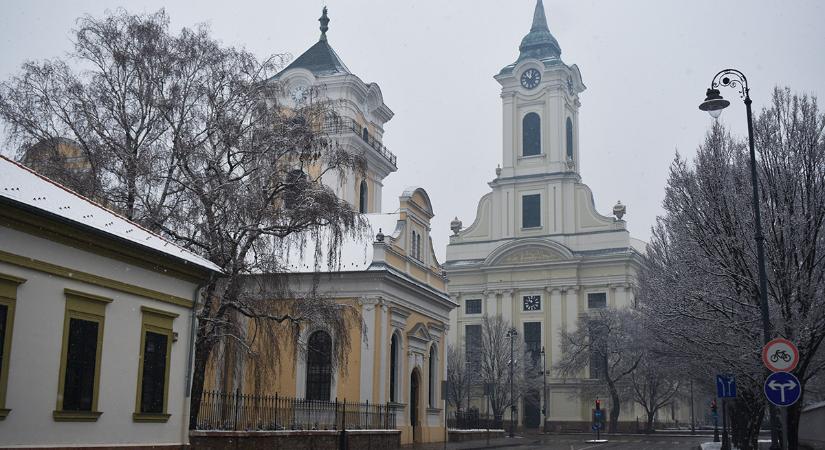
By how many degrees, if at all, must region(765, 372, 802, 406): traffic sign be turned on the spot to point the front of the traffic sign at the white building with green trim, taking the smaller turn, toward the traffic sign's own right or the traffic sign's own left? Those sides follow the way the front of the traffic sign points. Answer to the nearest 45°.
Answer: approximately 90° to the traffic sign's own right

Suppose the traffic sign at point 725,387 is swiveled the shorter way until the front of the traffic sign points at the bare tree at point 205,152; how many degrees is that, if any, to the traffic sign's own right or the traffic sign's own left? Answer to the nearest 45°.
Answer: approximately 90° to the traffic sign's own right

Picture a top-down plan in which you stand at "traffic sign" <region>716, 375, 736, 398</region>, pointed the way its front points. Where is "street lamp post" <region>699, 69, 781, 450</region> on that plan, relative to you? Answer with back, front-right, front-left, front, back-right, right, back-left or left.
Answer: front

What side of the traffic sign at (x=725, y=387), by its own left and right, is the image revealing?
front

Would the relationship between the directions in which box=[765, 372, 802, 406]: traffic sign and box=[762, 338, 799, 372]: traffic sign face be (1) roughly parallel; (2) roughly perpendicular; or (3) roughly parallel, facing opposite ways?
roughly parallel

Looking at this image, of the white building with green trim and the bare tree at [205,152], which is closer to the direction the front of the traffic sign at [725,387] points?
the white building with green trim

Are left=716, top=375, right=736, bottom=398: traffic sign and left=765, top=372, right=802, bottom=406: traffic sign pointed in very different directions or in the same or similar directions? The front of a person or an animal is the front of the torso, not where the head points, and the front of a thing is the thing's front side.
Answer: same or similar directions

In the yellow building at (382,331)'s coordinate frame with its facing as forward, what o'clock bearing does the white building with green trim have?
The white building with green trim is roughly at 2 o'clock from the yellow building.

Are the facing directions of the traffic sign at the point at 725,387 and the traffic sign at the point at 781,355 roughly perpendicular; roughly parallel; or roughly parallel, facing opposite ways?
roughly parallel

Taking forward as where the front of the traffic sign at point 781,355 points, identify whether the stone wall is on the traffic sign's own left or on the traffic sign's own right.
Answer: on the traffic sign's own right

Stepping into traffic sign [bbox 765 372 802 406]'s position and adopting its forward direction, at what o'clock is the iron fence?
The iron fence is roughly at 4 o'clock from the traffic sign.

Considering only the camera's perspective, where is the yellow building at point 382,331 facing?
facing the viewer and to the right of the viewer

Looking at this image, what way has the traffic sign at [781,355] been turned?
toward the camera

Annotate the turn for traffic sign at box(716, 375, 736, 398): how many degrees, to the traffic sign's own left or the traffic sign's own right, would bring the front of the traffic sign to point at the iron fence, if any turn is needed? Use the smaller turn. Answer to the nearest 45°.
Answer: approximately 90° to the traffic sign's own right

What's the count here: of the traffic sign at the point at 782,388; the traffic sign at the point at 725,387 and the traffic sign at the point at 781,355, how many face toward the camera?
3
